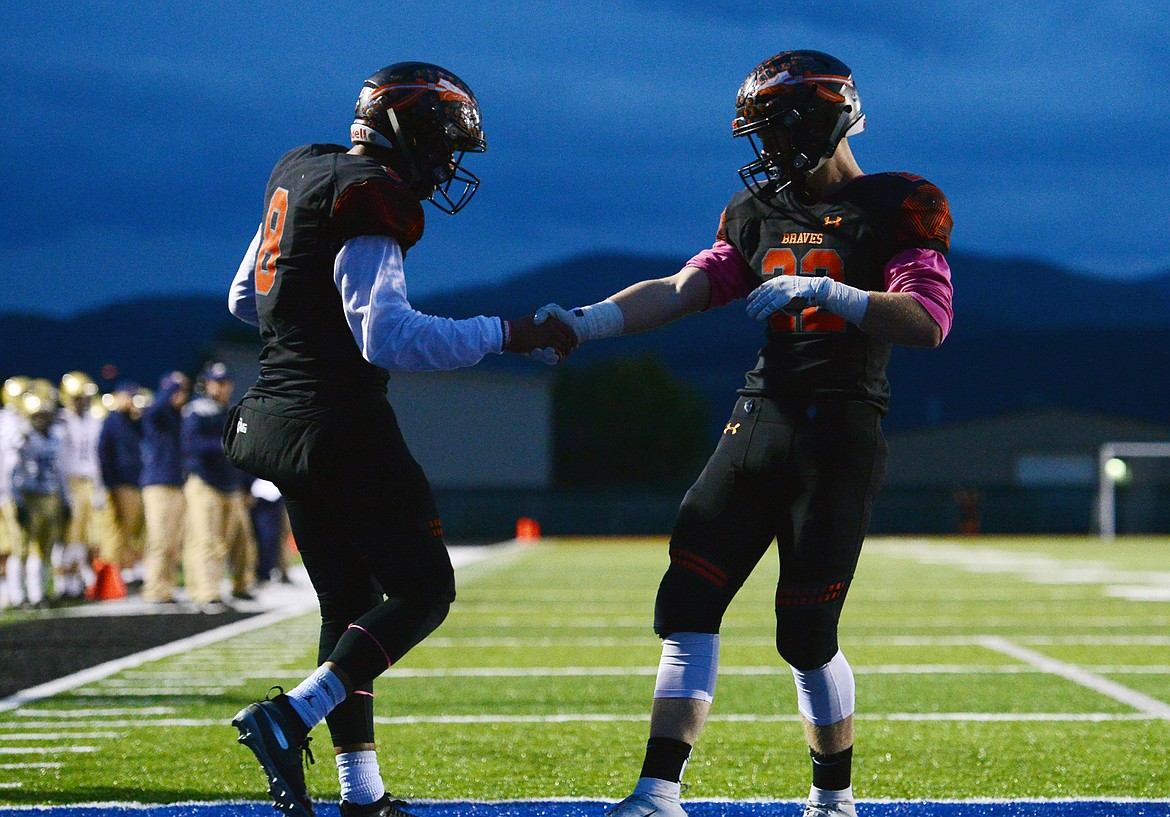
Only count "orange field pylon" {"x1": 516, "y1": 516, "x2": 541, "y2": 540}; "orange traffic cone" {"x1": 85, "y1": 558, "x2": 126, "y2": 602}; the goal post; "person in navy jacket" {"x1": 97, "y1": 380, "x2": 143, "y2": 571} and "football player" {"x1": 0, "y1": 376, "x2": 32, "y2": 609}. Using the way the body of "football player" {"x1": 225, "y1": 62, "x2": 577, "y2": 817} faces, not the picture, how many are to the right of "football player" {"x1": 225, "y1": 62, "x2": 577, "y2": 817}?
0

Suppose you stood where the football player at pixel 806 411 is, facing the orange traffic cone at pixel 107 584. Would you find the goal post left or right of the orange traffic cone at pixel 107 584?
right

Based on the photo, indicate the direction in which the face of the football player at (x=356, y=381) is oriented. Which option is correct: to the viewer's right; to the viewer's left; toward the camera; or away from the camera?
to the viewer's right

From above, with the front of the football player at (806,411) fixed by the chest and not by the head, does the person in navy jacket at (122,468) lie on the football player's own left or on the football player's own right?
on the football player's own right

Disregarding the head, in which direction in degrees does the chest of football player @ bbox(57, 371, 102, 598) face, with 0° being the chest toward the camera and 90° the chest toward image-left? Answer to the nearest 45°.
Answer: approximately 315°

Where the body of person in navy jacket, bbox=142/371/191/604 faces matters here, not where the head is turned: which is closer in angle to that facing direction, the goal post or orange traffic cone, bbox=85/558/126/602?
the goal post

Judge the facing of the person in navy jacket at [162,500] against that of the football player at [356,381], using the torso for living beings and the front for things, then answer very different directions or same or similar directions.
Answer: same or similar directions

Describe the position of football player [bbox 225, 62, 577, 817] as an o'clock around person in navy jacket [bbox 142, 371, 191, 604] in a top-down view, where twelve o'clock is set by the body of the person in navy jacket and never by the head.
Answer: The football player is roughly at 3 o'clock from the person in navy jacket.

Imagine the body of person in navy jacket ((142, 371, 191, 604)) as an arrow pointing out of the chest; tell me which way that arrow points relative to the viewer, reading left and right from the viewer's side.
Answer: facing to the right of the viewer

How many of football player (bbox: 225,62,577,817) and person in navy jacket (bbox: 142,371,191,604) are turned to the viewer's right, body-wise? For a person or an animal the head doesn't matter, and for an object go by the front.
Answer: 2

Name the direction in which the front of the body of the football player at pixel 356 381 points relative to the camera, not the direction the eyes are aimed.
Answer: to the viewer's right

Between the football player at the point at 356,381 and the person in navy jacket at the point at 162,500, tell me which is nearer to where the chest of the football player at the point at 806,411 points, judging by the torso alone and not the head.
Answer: the football player

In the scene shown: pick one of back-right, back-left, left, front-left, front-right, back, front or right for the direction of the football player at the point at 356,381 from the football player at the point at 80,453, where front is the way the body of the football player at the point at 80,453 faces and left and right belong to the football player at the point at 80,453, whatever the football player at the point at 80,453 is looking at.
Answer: front-right

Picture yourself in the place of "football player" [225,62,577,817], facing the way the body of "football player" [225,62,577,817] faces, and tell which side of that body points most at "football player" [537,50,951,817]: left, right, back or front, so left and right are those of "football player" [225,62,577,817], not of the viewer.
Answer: front

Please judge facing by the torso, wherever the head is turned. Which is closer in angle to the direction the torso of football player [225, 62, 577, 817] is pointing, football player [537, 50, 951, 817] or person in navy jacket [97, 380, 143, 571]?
the football player

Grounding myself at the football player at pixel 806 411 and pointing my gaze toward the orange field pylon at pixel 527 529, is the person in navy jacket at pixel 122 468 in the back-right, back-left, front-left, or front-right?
front-left

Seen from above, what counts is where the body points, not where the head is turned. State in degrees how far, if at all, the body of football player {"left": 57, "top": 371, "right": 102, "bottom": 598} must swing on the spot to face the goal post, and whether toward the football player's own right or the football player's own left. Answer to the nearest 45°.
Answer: approximately 90° to the football player's own left

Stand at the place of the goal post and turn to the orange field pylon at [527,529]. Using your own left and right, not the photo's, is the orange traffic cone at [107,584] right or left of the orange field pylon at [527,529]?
left

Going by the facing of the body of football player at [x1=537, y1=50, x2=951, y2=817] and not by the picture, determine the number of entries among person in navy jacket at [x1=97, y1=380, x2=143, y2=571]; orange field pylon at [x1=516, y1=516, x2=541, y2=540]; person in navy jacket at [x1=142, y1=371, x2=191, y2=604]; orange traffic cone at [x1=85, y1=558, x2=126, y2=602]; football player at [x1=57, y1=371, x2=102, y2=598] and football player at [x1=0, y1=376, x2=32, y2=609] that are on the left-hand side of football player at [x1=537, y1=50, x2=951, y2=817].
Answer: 0

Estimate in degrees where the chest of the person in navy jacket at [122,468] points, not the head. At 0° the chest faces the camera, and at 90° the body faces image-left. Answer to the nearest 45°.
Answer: approximately 315°
